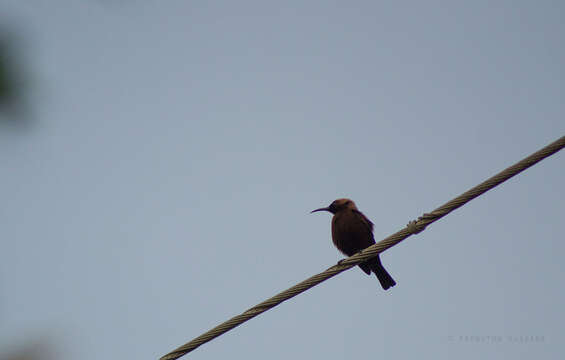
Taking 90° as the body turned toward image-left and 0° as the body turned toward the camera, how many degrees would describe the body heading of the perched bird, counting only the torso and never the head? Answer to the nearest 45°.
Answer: approximately 45°
